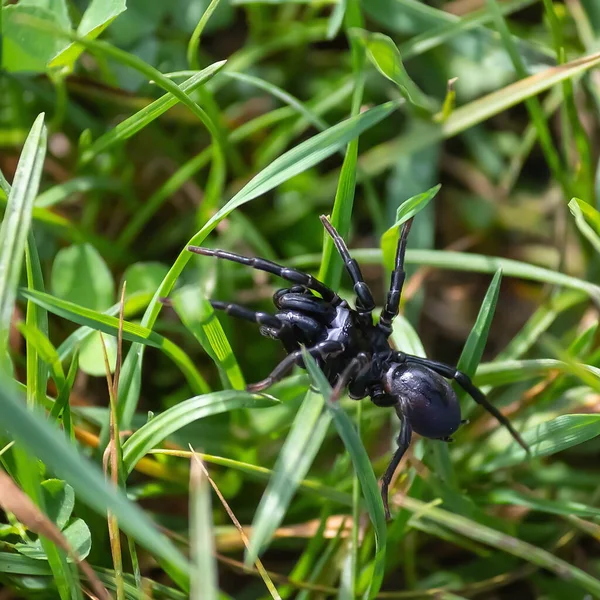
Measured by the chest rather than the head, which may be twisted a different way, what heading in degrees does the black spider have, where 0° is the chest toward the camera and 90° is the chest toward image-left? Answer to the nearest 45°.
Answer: approximately 135°
